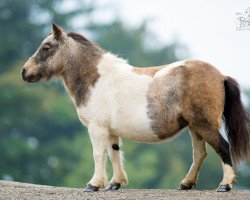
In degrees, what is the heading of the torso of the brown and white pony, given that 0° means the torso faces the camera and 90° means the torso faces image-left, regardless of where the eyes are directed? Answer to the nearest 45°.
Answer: approximately 90°
